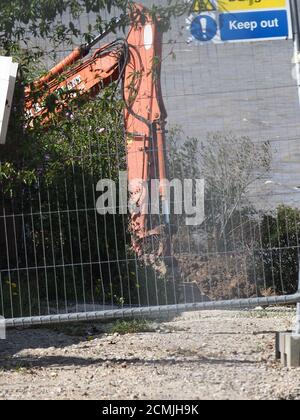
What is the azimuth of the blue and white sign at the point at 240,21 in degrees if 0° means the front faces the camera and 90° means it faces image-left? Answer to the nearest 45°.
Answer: approximately 0°
